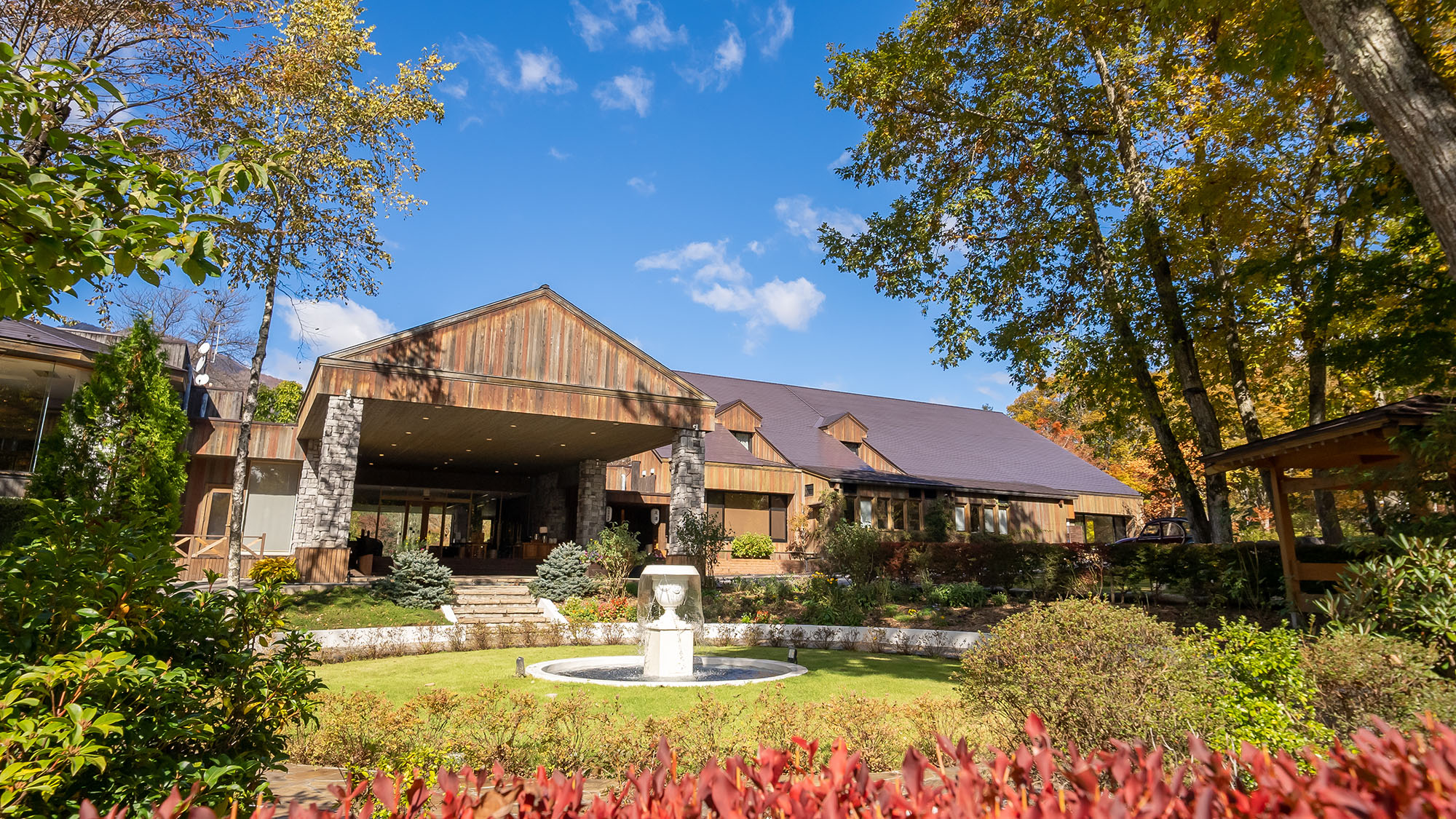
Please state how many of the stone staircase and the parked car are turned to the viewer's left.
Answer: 1

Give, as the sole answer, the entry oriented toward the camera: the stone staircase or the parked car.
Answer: the stone staircase

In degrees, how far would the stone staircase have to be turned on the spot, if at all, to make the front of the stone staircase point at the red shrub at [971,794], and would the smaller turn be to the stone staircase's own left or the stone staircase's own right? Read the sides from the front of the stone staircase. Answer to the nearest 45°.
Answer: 0° — it already faces it

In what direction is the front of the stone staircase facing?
toward the camera

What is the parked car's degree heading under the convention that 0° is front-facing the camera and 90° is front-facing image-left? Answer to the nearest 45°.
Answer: approximately 90°

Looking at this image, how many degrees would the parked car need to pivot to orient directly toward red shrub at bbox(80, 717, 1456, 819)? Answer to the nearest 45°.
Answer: approximately 90° to its left

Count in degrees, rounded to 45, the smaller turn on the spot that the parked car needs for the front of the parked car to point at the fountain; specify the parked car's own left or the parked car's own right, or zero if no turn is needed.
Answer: approximately 90° to the parked car's own left

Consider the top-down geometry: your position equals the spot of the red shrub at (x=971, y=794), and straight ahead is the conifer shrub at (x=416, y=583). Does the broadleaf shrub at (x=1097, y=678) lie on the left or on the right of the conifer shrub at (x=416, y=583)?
right

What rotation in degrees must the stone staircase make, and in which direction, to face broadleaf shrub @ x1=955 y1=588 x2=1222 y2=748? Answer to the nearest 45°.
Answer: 0° — it already faces it

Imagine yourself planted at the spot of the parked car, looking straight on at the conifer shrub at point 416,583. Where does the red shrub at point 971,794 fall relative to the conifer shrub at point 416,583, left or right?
left

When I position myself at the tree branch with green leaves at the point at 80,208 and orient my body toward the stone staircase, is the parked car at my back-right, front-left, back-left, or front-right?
front-right

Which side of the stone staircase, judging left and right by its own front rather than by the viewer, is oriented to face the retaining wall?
front

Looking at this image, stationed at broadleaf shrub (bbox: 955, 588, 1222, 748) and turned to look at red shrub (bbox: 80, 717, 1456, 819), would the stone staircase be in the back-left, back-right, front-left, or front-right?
back-right

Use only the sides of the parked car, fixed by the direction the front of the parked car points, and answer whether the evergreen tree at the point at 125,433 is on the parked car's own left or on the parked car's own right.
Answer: on the parked car's own left

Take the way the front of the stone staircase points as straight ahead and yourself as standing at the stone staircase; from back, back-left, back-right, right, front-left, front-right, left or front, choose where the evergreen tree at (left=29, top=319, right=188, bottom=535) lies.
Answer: right

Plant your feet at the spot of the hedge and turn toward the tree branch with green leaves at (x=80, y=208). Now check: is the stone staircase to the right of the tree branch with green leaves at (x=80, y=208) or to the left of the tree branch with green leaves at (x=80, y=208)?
right
